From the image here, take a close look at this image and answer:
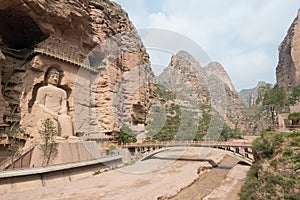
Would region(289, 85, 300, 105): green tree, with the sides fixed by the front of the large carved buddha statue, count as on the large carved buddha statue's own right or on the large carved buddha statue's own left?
on the large carved buddha statue's own left

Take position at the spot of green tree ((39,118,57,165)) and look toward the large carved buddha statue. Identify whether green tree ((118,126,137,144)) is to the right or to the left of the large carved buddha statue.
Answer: right

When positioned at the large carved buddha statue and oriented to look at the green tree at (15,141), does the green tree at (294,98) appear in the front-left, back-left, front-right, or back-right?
back-left

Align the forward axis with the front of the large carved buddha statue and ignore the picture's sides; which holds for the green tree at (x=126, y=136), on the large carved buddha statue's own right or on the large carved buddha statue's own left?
on the large carved buddha statue's own left

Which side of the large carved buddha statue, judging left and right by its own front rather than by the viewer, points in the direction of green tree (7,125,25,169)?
right

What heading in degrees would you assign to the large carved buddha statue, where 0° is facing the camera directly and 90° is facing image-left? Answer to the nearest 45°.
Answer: approximately 315°

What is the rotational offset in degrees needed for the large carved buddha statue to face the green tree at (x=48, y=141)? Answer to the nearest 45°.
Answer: approximately 45° to its right
